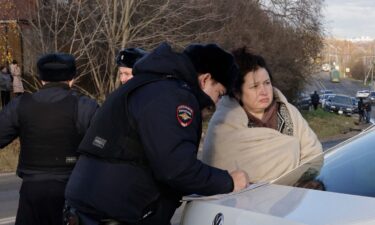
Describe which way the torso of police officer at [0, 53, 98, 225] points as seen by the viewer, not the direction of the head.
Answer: away from the camera

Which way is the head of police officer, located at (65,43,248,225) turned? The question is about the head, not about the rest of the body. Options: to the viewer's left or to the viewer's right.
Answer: to the viewer's right

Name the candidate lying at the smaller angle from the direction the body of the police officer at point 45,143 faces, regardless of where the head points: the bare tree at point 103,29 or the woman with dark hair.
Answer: the bare tree

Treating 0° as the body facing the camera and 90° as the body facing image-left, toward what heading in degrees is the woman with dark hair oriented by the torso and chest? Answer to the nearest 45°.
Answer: approximately 315°

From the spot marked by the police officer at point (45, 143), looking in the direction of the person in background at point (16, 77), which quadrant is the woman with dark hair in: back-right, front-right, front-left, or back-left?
back-right

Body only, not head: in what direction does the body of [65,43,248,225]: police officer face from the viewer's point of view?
to the viewer's right
